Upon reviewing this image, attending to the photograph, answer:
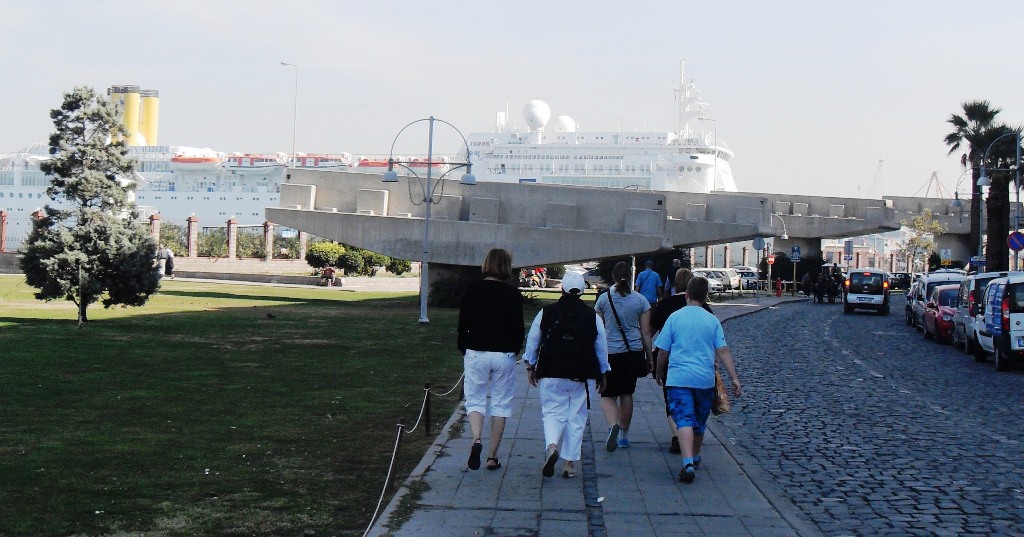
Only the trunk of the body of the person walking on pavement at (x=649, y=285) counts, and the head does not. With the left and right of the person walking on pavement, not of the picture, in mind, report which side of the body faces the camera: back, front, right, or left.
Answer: back

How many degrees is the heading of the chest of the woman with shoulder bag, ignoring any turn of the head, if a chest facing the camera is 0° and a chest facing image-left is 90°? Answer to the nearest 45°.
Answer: approximately 180°

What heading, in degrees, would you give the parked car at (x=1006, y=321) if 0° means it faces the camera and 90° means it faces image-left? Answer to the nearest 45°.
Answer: approximately 135°

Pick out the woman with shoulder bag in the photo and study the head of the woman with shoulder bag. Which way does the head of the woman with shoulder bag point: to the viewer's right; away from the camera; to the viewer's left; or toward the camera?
away from the camera

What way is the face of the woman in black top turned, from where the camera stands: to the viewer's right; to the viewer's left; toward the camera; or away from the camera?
away from the camera

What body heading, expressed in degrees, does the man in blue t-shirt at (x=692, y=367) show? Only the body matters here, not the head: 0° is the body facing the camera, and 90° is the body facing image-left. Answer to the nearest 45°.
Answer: approximately 180°

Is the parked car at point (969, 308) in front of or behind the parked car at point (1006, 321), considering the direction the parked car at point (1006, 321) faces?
in front

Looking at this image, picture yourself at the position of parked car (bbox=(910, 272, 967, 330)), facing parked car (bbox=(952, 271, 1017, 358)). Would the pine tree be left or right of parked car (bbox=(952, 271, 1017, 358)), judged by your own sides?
right

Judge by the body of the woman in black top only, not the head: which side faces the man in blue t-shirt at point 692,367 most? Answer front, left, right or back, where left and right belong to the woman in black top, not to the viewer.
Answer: right

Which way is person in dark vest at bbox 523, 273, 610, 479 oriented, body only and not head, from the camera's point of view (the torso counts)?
away from the camera

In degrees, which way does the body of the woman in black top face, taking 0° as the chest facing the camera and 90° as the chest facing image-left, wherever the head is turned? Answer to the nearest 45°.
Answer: approximately 180°

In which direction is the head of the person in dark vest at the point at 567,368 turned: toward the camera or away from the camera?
away from the camera
